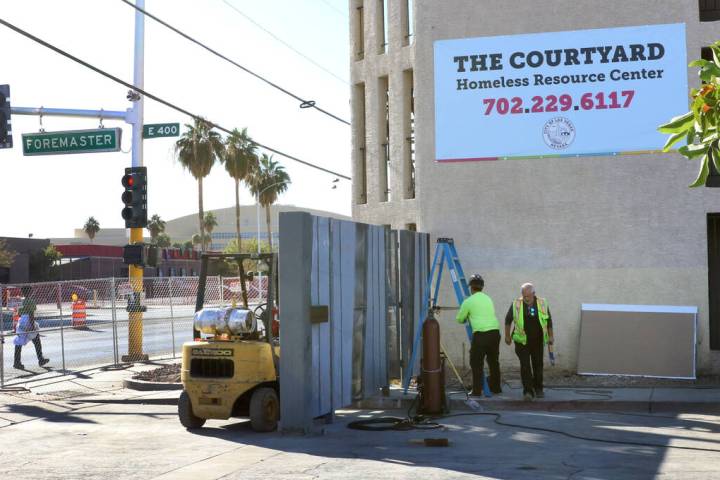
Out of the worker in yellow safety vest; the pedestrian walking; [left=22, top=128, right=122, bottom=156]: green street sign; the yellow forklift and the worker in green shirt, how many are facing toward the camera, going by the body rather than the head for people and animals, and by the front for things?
2

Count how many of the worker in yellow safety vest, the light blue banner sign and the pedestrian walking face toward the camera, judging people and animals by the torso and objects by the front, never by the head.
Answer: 2

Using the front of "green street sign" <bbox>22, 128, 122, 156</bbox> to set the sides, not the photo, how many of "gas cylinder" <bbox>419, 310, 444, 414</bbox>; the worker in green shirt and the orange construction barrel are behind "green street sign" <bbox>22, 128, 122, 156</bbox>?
1

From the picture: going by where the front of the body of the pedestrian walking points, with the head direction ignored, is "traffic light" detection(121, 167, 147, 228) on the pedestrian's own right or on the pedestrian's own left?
on the pedestrian's own right

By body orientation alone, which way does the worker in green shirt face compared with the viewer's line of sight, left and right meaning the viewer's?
facing away from the viewer and to the left of the viewer

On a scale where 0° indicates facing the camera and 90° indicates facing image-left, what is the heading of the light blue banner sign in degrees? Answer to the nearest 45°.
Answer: approximately 0°
